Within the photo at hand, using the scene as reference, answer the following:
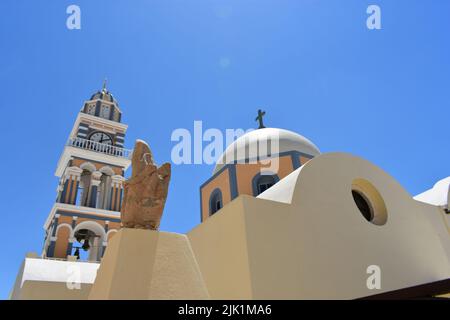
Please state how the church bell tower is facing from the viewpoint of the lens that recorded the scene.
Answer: facing the viewer

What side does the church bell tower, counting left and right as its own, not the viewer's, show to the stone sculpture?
front
